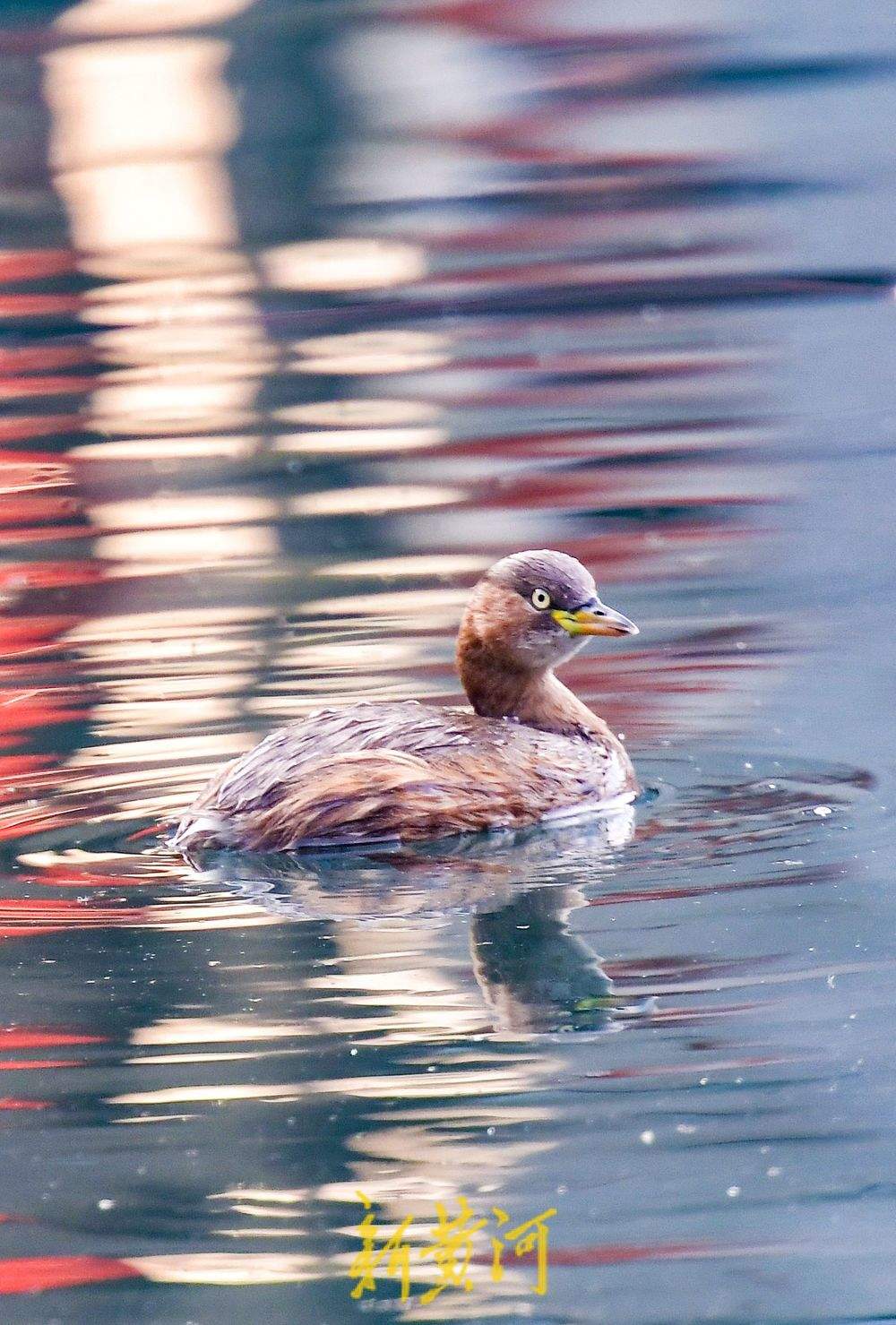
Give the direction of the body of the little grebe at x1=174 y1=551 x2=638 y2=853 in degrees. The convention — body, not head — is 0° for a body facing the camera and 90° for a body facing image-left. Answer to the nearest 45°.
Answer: approximately 270°
